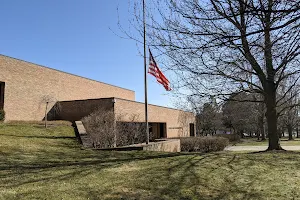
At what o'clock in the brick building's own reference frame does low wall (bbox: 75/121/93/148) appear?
The low wall is roughly at 1 o'clock from the brick building.

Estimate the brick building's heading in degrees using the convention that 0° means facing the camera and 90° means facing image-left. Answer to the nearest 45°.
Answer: approximately 315°

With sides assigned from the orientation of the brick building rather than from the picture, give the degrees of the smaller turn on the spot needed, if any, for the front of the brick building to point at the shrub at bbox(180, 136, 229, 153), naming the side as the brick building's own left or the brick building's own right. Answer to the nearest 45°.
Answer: approximately 45° to the brick building's own left

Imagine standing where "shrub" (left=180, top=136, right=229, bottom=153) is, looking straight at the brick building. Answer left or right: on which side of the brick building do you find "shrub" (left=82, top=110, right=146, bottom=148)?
left

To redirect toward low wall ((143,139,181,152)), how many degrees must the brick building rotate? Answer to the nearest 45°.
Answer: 0° — it already faces it

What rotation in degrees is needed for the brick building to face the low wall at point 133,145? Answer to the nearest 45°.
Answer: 0° — it already faces it
